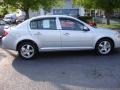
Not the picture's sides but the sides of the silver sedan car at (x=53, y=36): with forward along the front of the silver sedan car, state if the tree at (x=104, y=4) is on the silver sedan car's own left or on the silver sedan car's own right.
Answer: on the silver sedan car's own left

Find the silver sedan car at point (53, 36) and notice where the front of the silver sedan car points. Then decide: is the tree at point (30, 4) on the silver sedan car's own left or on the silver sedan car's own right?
on the silver sedan car's own left

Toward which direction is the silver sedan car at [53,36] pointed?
to the viewer's right
